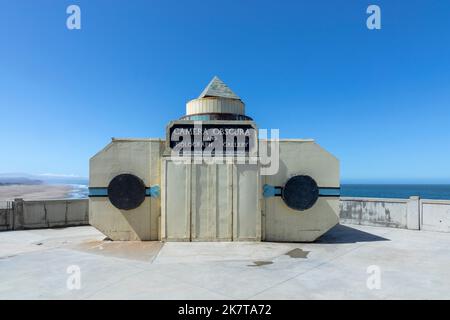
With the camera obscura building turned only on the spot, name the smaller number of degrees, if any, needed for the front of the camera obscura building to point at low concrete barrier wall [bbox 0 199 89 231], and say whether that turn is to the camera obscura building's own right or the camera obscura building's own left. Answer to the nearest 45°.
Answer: approximately 135° to the camera obscura building's own right

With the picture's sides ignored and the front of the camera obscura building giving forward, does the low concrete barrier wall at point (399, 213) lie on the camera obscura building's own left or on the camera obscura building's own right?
on the camera obscura building's own left

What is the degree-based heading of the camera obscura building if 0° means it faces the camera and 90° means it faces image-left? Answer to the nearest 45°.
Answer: approximately 0°
